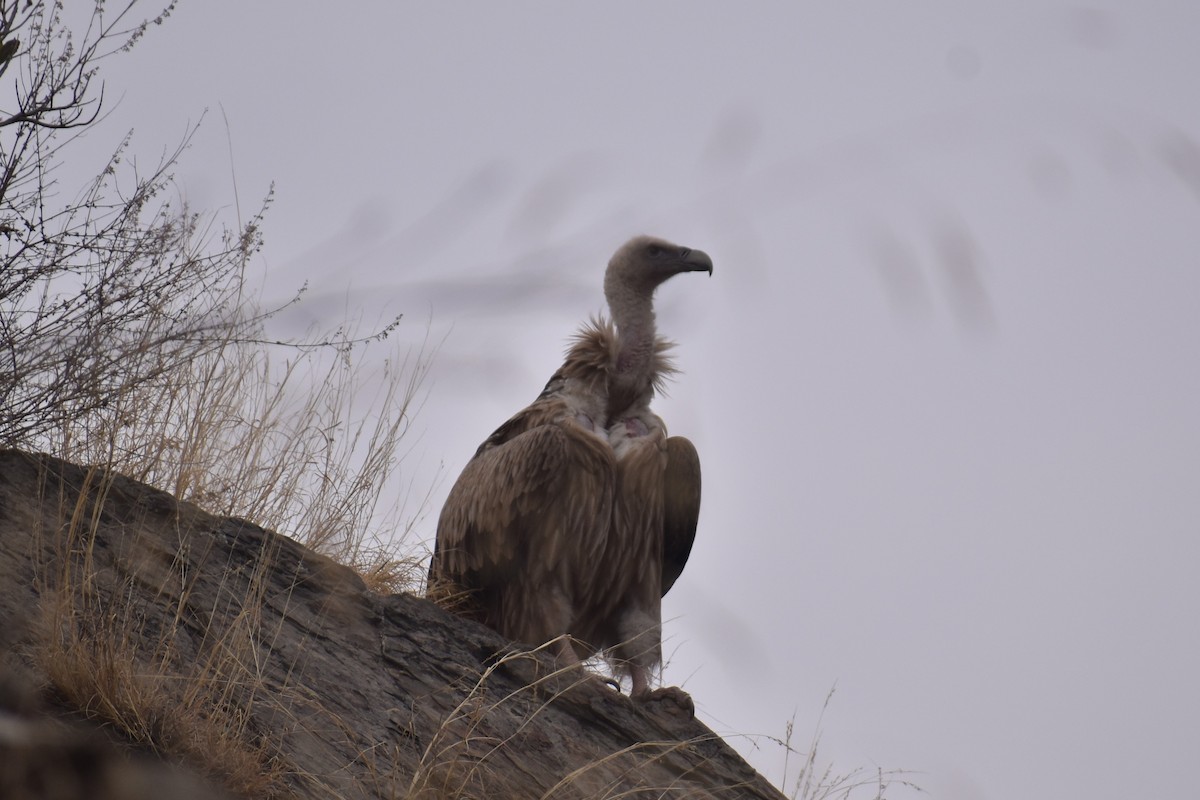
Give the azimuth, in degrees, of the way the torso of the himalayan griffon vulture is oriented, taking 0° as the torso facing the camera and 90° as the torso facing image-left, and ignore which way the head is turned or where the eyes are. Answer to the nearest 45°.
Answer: approximately 315°
